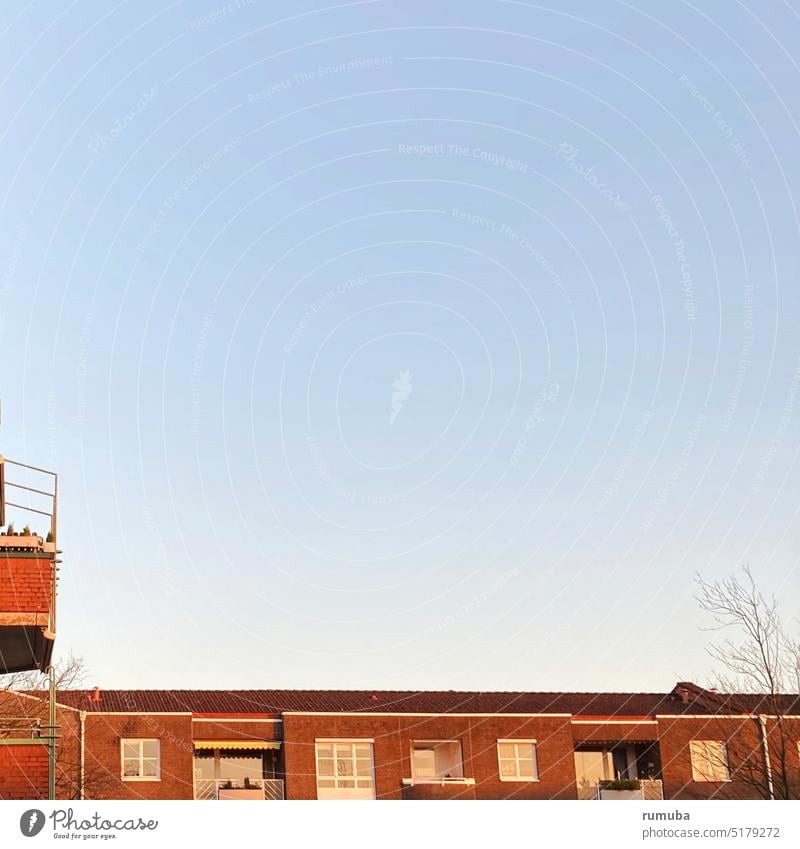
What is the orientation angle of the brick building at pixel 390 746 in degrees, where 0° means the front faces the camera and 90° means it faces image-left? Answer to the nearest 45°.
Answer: approximately 0°

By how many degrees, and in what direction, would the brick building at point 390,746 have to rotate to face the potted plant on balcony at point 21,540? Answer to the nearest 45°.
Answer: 0° — it already faces it
